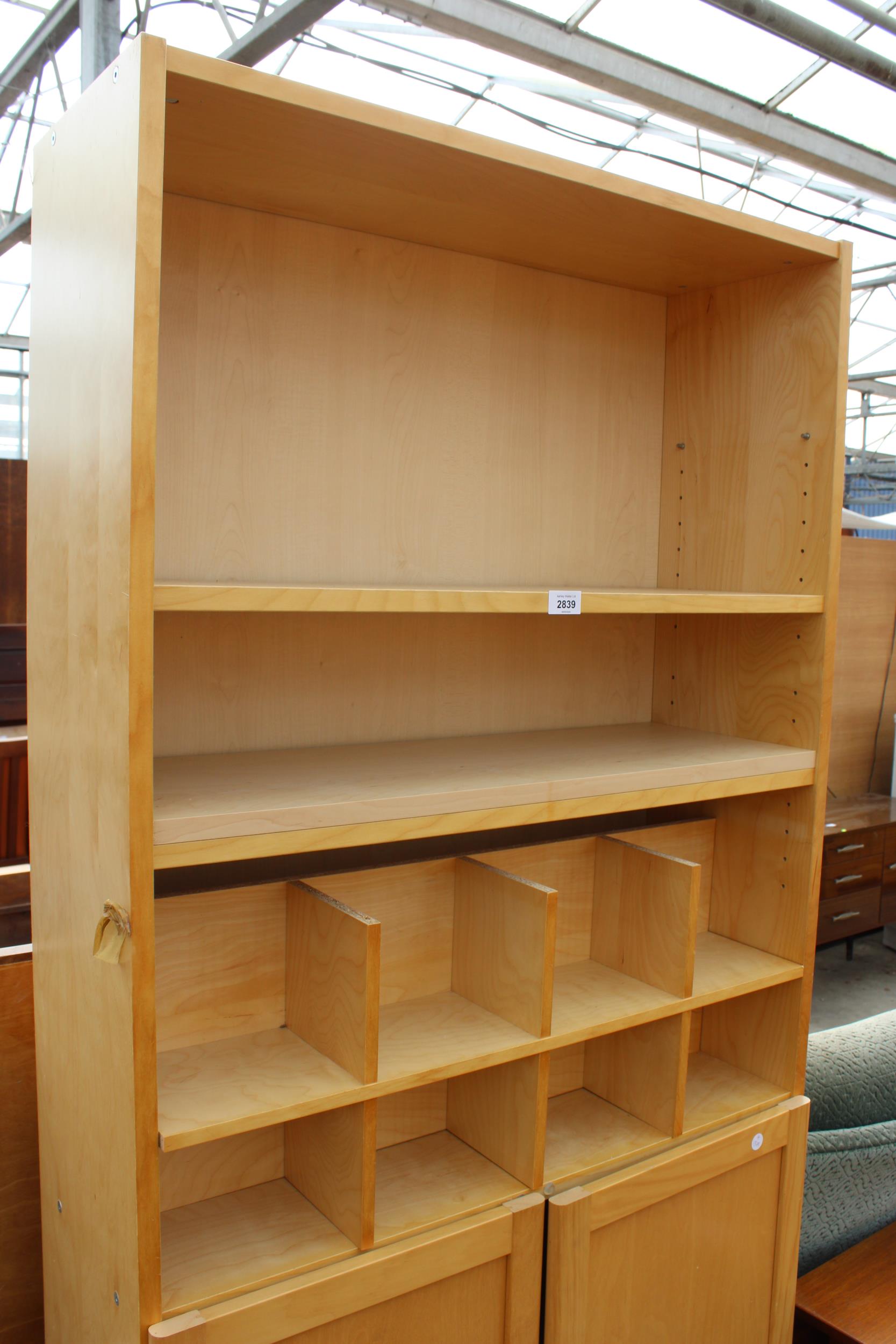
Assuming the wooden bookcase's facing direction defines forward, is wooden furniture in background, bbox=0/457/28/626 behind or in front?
behind

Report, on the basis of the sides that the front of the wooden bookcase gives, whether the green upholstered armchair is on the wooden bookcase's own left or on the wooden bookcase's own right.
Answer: on the wooden bookcase's own left

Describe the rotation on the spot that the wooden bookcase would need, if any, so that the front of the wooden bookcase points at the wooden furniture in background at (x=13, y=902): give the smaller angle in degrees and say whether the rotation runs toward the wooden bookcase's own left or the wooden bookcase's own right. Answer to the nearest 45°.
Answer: approximately 180°

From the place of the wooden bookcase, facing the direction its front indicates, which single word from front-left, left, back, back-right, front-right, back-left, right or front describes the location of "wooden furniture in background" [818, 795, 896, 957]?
left

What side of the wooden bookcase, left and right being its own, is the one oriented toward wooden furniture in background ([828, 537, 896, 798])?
left

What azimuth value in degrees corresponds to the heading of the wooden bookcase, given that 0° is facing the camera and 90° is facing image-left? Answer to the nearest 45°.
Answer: approximately 315°
